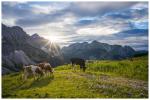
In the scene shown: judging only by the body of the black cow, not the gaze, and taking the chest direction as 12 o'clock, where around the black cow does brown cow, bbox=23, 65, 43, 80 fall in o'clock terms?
The brown cow is roughly at 12 o'clock from the black cow.

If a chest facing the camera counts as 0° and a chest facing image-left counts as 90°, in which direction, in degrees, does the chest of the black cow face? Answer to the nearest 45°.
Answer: approximately 90°

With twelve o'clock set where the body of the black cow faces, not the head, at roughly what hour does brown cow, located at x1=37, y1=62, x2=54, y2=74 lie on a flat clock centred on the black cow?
The brown cow is roughly at 12 o'clock from the black cow.
